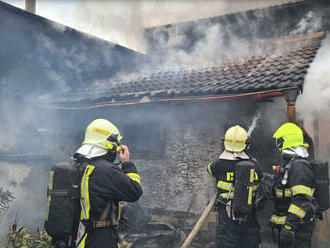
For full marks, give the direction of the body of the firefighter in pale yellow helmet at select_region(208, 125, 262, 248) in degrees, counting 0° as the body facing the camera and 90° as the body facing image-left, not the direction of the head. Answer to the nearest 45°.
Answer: approximately 180°

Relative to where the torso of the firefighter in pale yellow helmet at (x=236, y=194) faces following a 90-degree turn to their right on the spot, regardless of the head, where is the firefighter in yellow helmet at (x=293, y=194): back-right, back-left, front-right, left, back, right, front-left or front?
front

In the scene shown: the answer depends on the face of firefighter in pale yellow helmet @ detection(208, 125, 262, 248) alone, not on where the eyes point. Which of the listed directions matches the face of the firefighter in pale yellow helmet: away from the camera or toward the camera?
away from the camera

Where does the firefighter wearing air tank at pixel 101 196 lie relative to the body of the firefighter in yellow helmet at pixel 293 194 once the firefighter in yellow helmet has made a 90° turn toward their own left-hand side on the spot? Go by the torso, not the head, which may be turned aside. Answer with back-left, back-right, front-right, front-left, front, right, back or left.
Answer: front-right

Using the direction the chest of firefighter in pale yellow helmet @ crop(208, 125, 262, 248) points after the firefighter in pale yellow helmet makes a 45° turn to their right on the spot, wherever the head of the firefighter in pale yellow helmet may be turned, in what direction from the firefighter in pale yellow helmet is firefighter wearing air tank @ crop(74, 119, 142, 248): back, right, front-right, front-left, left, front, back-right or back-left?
back
